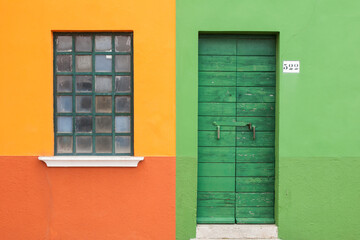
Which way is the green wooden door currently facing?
toward the camera

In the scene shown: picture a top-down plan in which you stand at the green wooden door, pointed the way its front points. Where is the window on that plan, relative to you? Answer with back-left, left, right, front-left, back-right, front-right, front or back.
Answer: right

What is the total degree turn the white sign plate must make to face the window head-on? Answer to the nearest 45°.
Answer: approximately 90° to its right

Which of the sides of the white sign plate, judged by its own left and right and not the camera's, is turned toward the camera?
front

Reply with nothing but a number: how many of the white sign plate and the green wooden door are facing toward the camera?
2

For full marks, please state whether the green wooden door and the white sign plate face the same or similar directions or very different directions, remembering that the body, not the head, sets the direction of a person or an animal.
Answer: same or similar directions
